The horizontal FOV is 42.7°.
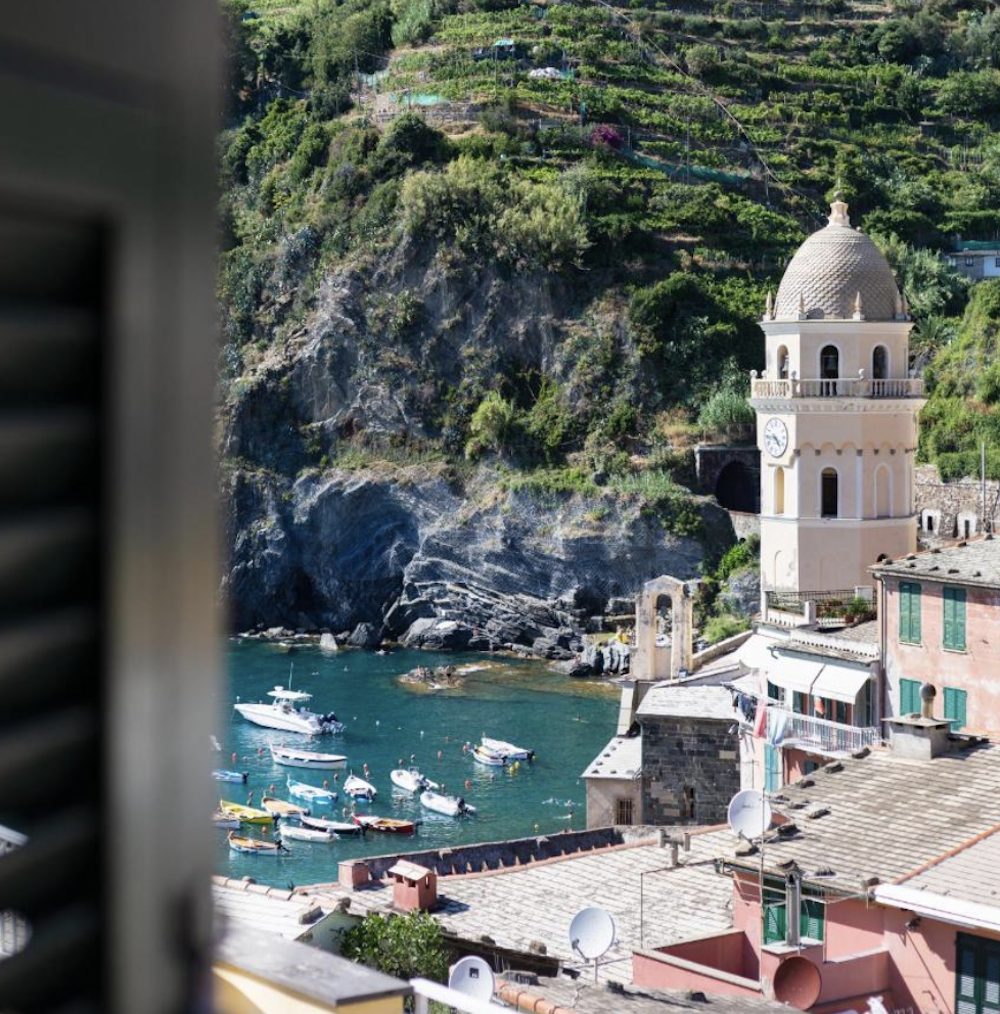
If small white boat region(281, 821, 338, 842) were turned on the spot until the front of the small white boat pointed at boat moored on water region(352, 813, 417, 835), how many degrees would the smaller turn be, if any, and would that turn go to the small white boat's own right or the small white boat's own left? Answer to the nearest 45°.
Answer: approximately 180°

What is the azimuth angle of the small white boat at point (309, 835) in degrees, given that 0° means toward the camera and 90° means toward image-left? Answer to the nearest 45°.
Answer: approximately 90°

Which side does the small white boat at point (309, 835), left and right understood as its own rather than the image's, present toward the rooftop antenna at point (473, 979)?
left

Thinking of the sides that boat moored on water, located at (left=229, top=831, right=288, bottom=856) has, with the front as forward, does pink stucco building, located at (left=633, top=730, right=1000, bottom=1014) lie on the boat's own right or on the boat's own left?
on the boat's own left

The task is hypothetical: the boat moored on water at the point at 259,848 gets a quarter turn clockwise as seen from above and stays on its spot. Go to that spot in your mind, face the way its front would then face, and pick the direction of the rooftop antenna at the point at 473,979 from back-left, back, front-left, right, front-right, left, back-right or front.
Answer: back

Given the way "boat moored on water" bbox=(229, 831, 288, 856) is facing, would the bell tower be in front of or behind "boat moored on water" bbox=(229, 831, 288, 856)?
behind

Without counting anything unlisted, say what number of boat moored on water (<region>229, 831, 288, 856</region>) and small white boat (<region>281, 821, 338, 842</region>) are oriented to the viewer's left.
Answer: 2

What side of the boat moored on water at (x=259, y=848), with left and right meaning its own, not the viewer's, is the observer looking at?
left

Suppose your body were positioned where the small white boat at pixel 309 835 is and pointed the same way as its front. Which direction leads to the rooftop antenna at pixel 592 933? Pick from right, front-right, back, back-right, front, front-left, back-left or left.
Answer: left

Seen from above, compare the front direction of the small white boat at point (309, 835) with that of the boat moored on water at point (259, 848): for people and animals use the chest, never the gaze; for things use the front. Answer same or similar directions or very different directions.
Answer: same or similar directions
